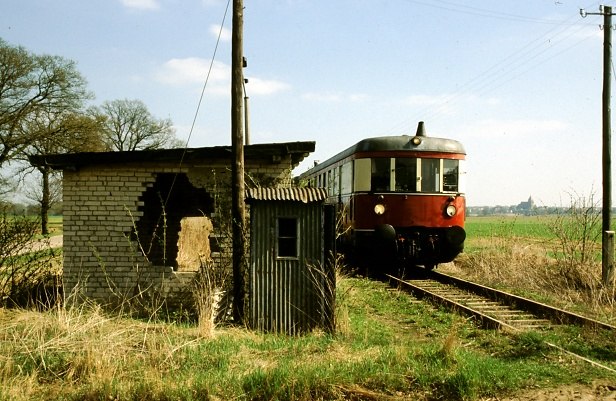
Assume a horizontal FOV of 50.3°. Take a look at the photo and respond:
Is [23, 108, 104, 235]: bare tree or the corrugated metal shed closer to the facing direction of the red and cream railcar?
the corrugated metal shed

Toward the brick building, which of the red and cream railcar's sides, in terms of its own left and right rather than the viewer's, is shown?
right

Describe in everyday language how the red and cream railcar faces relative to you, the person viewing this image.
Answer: facing the viewer and to the right of the viewer

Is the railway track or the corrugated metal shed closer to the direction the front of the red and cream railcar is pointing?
the railway track

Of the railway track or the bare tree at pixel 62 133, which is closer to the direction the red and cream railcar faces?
the railway track

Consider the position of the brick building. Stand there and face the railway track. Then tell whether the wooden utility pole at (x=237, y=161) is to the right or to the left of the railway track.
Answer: right

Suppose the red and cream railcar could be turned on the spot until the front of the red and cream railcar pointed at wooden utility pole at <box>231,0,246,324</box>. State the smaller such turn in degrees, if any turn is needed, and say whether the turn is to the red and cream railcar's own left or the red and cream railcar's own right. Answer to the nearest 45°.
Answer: approximately 90° to the red and cream railcar's own right

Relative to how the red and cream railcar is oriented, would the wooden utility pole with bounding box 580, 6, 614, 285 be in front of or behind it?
in front

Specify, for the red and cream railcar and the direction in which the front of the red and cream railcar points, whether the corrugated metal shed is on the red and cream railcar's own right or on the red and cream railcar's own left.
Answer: on the red and cream railcar's own right
